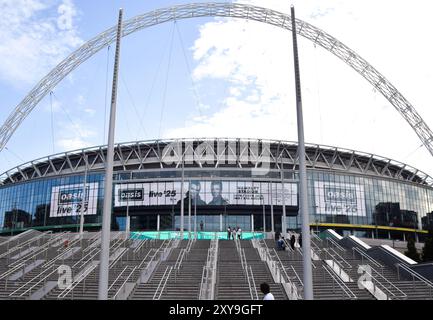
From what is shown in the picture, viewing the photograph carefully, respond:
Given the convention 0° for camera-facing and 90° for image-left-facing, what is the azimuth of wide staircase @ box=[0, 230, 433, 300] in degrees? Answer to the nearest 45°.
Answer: approximately 0°

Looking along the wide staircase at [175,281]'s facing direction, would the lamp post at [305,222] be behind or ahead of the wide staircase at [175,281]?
ahead

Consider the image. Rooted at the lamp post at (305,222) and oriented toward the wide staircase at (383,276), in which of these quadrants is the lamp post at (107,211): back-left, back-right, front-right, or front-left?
back-left

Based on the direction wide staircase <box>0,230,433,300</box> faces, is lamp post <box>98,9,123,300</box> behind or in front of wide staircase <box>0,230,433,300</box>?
in front

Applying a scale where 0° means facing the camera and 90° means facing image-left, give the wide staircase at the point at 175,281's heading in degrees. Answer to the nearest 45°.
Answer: approximately 0°
